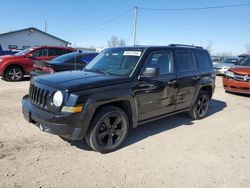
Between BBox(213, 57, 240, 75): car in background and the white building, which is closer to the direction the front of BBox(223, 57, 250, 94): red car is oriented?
the white building

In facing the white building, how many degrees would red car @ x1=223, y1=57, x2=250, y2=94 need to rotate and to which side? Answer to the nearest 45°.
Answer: approximately 90° to its right

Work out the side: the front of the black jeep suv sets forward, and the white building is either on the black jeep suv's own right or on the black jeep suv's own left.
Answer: on the black jeep suv's own right

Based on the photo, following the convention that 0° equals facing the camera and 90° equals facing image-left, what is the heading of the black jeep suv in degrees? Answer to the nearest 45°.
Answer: approximately 45°

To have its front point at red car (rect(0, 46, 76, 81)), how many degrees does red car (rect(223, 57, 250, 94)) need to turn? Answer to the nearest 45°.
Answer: approximately 45° to its right

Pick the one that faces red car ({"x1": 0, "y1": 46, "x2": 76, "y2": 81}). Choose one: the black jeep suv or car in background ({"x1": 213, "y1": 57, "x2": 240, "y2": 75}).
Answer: the car in background

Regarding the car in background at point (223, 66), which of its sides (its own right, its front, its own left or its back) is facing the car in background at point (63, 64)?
front

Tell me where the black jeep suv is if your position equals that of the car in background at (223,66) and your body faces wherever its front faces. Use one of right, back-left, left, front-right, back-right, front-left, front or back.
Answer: front-left

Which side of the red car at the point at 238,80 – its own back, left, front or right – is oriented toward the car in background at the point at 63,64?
right

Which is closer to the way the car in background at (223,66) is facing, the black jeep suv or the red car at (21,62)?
the red car
